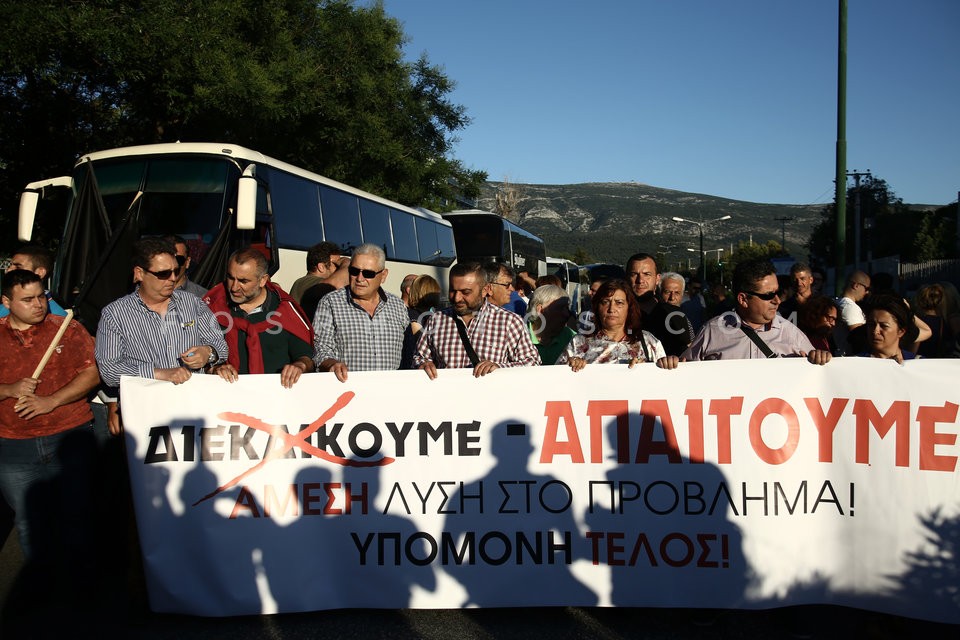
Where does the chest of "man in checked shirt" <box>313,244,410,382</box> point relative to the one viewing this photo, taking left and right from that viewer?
facing the viewer

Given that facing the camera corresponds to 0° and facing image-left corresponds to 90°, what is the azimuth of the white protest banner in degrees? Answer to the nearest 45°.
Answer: approximately 0°

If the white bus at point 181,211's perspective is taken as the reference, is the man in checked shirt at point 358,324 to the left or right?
on its left

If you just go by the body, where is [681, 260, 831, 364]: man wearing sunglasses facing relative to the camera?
toward the camera

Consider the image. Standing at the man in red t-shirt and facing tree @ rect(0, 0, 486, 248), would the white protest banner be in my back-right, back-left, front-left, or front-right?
back-right

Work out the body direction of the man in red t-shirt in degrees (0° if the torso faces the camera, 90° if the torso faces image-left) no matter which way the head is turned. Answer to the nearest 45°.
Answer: approximately 0°

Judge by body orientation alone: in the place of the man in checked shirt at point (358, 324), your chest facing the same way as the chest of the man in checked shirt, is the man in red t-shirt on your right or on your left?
on your right

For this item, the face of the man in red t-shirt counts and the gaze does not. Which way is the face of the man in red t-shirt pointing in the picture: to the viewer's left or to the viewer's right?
to the viewer's right

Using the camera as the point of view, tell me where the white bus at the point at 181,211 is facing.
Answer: facing the viewer and to the left of the viewer

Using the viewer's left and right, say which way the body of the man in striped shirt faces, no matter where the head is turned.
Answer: facing the viewer and to the right of the viewer

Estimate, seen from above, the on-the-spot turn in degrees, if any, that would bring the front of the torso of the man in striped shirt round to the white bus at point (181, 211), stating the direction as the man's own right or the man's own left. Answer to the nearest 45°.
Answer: approximately 135° to the man's own left

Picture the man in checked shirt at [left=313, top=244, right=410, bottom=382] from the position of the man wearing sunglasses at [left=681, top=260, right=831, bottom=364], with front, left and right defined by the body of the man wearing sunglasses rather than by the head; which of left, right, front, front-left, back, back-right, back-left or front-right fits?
right

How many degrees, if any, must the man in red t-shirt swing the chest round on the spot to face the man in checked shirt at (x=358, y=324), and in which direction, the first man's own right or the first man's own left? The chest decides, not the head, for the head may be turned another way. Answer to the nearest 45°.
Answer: approximately 90° to the first man's own left

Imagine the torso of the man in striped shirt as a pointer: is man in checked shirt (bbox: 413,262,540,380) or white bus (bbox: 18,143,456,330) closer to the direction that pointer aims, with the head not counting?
the man in checked shirt
